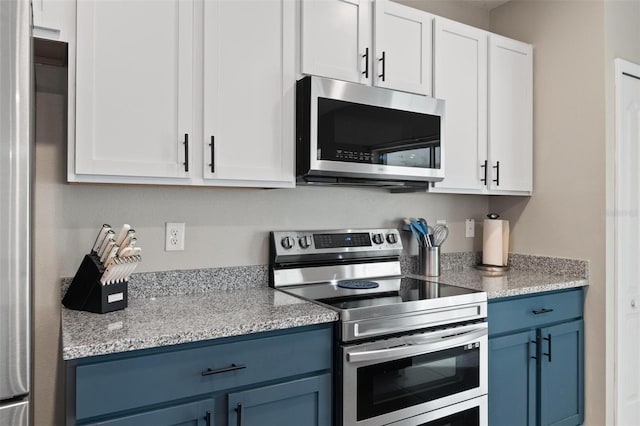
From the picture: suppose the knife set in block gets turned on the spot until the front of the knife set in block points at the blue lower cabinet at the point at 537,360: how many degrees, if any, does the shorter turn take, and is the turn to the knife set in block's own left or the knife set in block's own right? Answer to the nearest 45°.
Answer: approximately 45° to the knife set in block's own left

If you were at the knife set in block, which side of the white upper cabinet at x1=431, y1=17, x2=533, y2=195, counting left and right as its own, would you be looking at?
right

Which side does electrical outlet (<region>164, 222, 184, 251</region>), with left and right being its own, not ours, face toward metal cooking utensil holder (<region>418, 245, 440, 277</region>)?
left

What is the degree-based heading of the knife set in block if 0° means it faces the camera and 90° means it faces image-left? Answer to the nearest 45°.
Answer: approximately 315°

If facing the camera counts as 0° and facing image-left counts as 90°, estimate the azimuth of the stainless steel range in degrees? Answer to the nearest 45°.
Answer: approximately 315°

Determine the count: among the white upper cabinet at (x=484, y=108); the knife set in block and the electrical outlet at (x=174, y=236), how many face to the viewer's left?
0

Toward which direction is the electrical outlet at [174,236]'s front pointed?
toward the camera

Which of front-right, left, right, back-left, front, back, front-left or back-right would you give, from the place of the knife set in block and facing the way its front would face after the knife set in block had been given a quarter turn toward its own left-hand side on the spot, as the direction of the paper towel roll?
front-right

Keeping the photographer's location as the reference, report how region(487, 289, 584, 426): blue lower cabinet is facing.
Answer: facing the viewer and to the right of the viewer

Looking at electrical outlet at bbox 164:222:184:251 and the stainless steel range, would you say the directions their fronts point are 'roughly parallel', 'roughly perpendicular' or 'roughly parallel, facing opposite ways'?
roughly parallel

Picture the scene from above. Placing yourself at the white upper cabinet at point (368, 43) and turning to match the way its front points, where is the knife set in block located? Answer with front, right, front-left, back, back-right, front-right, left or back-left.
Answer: right

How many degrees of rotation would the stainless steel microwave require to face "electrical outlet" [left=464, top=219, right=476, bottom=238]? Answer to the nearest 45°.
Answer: approximately 90° to its left

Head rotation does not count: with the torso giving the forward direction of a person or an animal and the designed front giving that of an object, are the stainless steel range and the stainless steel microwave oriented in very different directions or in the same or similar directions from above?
same or similar directions

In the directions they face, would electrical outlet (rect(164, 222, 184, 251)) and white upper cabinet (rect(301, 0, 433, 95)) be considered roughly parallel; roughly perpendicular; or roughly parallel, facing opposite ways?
roughly parallel
